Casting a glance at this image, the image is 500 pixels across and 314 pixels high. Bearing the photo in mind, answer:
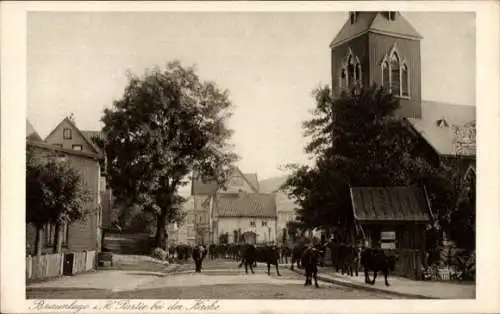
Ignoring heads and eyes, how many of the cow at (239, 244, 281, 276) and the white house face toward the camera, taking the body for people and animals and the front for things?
1

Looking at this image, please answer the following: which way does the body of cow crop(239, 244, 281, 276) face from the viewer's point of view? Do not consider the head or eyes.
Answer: to the viewer's left
